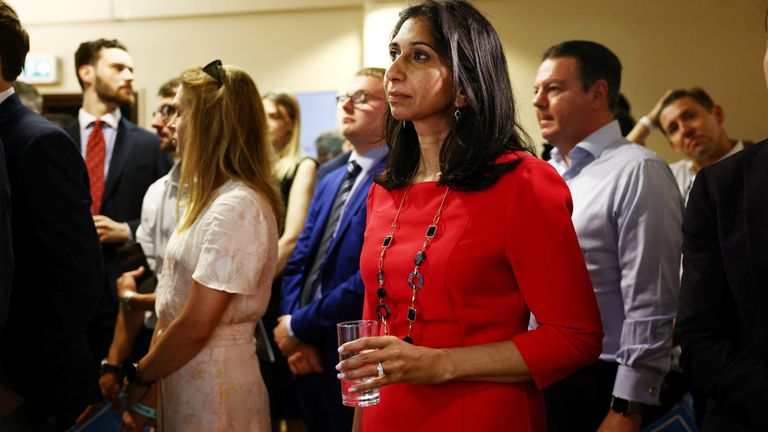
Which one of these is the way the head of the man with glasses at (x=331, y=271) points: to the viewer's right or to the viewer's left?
to the viewer's left

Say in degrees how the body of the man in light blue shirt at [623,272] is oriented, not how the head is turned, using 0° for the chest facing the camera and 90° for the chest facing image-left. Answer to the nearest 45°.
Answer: approximately 45°

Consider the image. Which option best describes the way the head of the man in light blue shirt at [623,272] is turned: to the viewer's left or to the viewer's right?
to the viewer's left

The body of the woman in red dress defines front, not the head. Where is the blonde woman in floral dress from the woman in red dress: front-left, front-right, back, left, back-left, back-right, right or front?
right

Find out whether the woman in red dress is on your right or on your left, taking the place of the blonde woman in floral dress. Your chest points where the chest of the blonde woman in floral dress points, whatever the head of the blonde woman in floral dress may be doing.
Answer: on your left

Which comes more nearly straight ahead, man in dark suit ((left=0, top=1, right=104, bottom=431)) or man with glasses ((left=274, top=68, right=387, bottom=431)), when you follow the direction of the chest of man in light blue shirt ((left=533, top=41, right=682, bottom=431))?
the man in dark suit

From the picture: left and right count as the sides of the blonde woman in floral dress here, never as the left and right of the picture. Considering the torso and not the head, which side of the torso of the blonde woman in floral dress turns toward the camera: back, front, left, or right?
left

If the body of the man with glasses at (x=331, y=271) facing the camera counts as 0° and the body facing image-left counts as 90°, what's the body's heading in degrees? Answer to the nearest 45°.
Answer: approximately 45°
